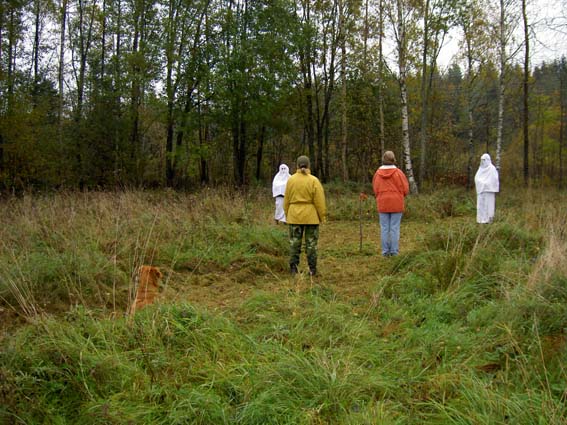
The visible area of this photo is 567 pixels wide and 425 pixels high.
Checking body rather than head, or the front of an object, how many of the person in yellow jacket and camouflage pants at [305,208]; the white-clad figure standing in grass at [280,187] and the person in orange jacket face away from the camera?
2

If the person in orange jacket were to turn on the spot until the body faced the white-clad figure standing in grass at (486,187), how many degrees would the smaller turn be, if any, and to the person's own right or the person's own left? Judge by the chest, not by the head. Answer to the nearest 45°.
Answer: approximately 45° to the person's own right

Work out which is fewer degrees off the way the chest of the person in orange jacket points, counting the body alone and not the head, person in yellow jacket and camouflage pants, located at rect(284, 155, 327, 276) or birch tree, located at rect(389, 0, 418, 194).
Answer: the birch tree

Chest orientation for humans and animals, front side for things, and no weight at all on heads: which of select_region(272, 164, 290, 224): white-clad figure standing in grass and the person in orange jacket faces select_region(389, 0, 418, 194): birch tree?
the person in orange jacket

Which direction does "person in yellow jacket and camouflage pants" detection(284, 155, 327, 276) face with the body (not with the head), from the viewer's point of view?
away from the camera

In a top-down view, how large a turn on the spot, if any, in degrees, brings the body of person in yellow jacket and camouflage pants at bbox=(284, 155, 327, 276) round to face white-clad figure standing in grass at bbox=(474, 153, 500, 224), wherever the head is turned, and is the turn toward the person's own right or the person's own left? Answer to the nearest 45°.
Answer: approximately 45° to the person's own right

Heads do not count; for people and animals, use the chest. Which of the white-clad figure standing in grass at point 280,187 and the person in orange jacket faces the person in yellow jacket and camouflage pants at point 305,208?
the white-clad figure standing in grass

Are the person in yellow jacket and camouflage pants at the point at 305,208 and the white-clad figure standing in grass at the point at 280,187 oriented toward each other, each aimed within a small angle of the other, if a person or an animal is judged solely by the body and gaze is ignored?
yes

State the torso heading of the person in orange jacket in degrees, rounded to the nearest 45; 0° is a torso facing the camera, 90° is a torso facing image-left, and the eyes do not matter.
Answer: approximately 180°
